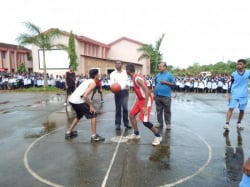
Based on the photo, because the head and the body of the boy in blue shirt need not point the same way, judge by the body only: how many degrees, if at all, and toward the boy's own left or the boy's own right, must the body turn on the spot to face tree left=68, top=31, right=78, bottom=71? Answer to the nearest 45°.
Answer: approximately 135° to the boy's own right

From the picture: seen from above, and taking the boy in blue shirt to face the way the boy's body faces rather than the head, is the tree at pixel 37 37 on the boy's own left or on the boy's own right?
on the boy's own right

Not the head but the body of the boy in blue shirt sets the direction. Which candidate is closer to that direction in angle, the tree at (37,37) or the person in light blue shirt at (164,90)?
the person in light blue shirt

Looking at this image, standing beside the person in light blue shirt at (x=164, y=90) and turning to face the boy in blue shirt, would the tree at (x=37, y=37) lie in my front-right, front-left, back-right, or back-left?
back-left

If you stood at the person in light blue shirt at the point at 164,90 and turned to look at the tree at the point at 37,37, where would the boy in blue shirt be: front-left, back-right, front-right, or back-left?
back-right

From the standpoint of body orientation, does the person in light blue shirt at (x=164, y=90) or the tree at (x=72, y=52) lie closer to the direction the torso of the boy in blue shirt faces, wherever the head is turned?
the person in light blue shirt
